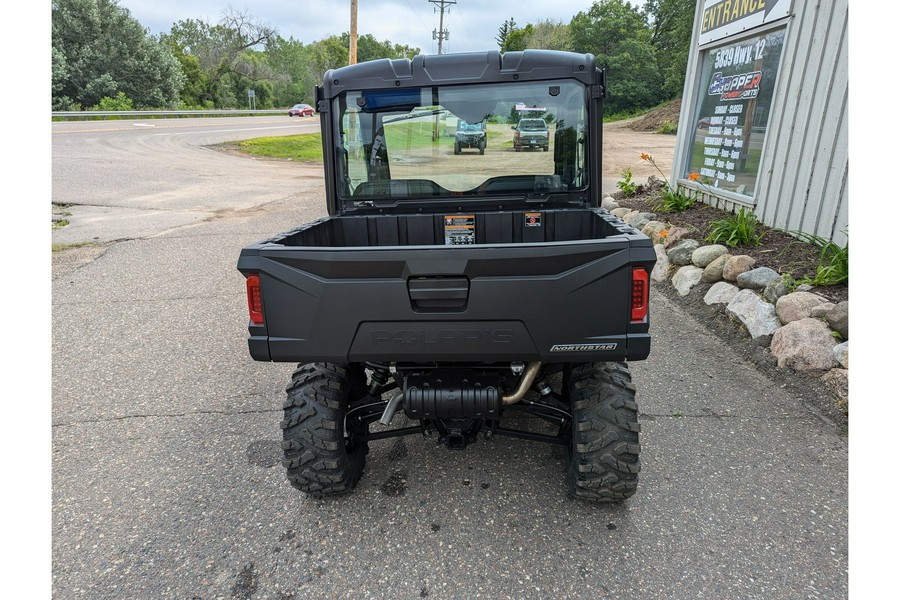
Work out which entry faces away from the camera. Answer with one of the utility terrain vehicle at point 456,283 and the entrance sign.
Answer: the utility terrain vehicle

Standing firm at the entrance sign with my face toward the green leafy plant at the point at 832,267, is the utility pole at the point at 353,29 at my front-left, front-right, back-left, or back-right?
back-right

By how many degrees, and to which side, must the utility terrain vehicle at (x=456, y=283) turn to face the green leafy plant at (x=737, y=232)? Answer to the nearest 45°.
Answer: approximately 45° to its right

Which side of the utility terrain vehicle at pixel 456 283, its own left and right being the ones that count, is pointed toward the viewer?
back

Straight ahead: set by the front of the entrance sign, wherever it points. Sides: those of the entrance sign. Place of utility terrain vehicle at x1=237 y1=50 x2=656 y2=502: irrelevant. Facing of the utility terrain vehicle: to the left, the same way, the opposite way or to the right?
to the right

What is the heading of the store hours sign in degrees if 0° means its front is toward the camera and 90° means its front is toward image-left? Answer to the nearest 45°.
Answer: approximately 45°

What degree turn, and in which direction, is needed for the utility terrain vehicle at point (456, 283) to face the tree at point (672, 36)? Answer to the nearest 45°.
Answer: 0° — it already faces it

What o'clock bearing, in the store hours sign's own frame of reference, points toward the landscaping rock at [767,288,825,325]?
The landscaping rock is roughly at 10 o'clock from the store hours sign.
